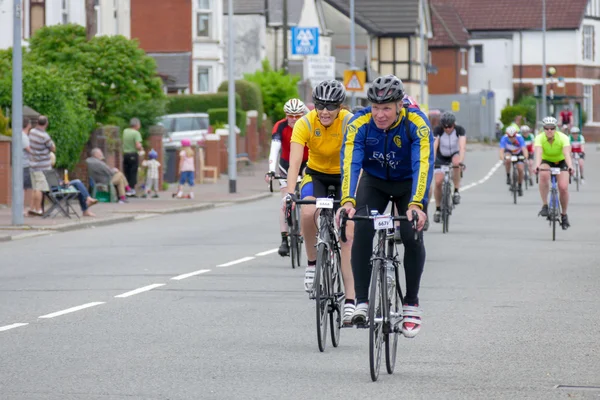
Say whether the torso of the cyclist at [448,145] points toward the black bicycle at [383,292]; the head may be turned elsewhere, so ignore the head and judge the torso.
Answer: yes

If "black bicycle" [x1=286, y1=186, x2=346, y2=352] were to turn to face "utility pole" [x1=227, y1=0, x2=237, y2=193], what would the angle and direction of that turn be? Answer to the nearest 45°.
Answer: approximately 180°

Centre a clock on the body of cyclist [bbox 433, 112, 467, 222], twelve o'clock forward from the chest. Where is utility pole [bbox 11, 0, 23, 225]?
The utility pole is roughly at 3 o'clock from the cyclist.

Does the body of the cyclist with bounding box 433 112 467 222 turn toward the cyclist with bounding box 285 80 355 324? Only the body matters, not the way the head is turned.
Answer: yes

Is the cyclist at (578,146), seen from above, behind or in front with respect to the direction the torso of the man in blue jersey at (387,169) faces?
behind

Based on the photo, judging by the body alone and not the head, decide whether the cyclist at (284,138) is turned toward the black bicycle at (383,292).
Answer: yes

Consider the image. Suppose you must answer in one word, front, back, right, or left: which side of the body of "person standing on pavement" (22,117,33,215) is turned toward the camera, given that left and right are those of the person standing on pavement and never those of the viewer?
right

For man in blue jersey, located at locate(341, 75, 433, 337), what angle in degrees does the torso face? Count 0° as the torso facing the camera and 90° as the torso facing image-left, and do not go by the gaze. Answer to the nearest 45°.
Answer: approximately 0°

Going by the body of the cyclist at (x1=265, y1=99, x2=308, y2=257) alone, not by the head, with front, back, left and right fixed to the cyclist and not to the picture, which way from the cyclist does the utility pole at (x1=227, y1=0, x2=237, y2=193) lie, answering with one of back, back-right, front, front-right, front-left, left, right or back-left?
back
